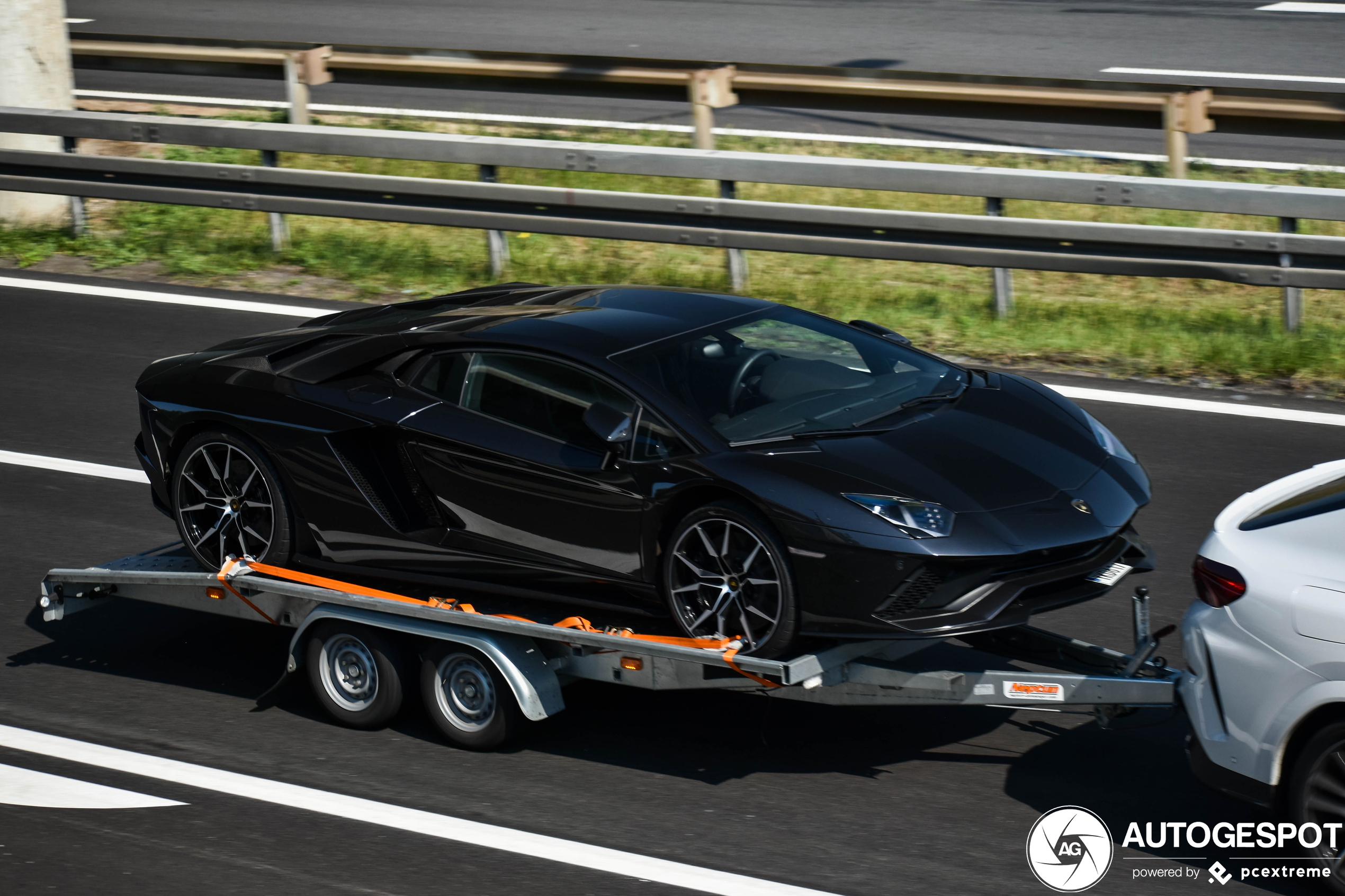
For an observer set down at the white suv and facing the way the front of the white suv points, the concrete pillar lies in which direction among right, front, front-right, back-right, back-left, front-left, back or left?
back-left

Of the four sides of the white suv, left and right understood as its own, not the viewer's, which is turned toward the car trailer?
back

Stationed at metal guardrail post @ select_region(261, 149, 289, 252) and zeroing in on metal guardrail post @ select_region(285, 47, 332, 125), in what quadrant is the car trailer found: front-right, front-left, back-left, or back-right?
back-right

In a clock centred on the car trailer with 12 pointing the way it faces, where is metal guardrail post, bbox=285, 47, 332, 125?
The metal guardrail post is roughly at 7 o'clock from the car trailer.

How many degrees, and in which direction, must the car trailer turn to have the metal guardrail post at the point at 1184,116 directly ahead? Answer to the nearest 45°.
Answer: approximately 90° to its left

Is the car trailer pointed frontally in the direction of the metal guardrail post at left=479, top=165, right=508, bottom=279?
no

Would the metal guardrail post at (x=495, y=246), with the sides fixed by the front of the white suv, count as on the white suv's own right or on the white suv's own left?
on the white suv's own left

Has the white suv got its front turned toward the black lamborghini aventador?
no

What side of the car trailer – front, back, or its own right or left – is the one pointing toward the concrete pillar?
back

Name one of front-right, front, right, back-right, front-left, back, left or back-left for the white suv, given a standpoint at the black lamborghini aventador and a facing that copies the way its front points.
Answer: front

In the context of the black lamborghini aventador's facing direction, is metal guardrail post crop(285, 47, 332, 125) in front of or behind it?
behind

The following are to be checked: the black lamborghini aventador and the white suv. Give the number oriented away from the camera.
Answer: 0

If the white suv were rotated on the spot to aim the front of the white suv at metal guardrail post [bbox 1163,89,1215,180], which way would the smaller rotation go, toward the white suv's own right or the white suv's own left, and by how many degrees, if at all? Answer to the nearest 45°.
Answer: approximately 90° to the white suv's own left

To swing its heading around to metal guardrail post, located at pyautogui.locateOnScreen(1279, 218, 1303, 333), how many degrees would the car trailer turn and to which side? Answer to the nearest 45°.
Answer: approximately 90° to its left

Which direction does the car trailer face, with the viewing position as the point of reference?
facing the viewer and to the right of the viewer

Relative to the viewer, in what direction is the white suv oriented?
to the viewer's right

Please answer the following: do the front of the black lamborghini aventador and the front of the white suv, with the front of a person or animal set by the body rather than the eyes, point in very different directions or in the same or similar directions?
same or similar directions

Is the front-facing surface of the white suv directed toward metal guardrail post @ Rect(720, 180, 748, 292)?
no

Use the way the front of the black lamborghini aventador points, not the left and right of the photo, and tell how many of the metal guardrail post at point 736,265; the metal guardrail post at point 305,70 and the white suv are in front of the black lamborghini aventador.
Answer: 1
